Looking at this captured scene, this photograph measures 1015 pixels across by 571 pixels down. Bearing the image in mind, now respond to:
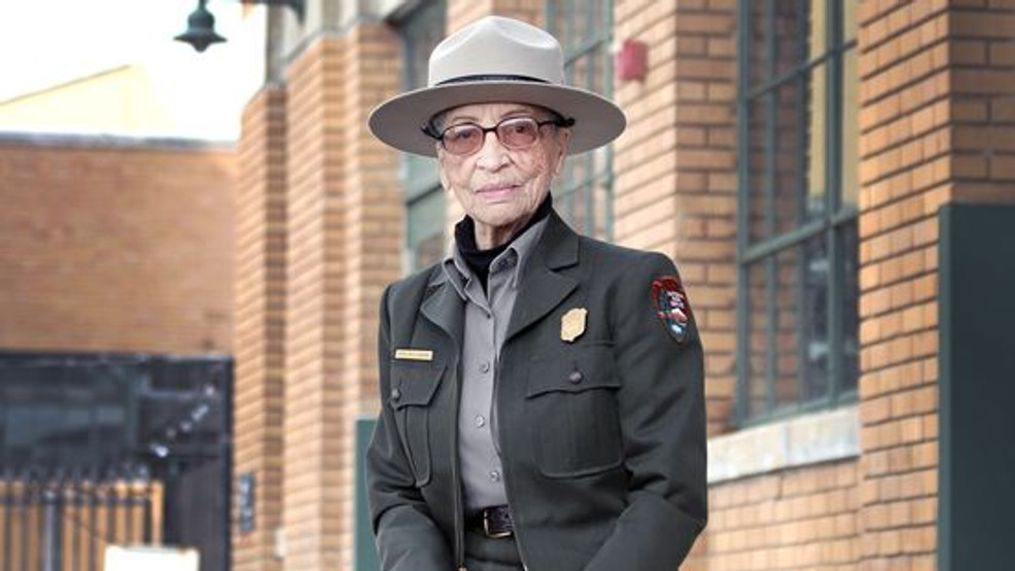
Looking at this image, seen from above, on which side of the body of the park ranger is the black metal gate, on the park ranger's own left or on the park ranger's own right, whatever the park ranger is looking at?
on the park ranger's own right

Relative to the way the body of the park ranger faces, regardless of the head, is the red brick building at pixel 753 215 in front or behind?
behind

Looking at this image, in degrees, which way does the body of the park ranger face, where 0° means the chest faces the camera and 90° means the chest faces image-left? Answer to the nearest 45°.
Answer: approximately 45°

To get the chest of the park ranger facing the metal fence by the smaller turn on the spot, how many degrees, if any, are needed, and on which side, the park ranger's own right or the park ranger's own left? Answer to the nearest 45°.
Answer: approximately 135° to the park ranger's own right

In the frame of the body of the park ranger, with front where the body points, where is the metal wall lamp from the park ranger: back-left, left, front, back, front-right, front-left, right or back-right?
back-right
